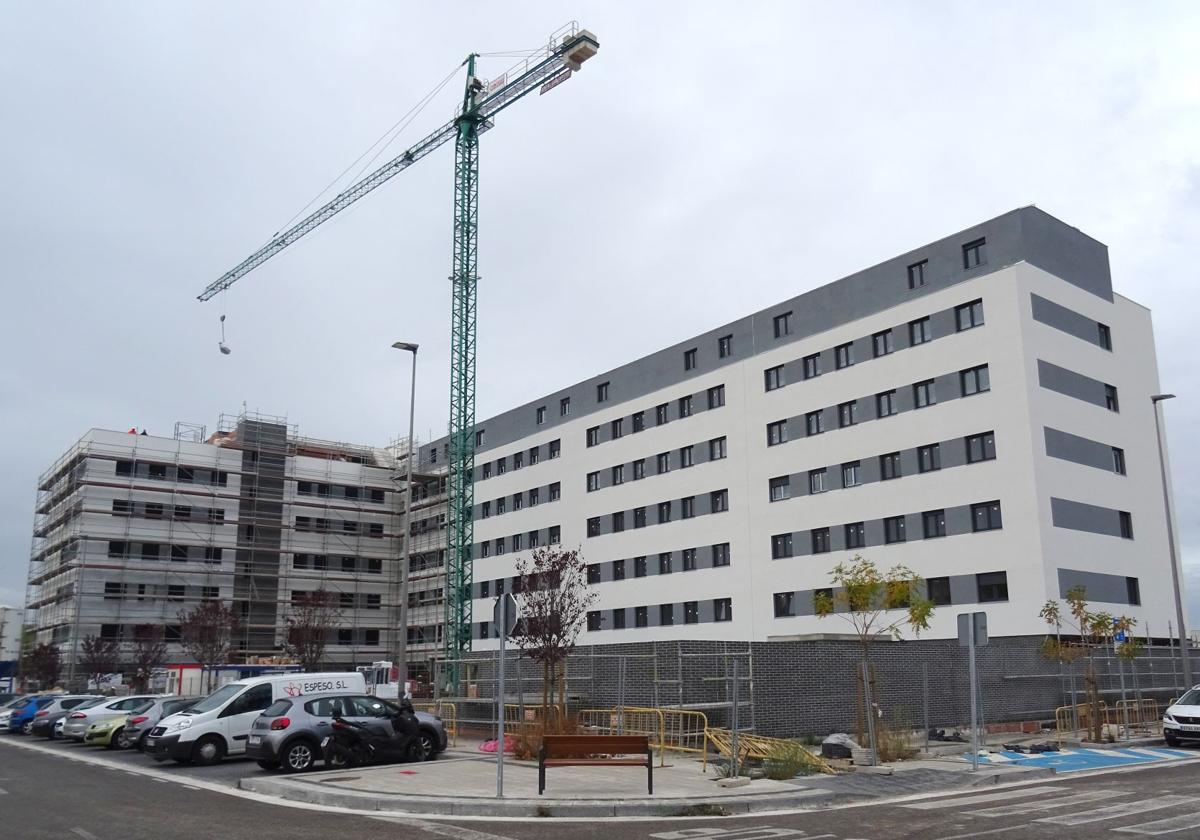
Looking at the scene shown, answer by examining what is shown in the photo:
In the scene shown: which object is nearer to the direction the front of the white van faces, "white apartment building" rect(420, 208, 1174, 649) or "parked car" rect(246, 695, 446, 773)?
the parked car

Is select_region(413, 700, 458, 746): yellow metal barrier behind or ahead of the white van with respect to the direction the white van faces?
behind

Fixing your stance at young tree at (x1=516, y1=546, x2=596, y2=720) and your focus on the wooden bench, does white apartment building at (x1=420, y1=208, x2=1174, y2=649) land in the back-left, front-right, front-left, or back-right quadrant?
back-left

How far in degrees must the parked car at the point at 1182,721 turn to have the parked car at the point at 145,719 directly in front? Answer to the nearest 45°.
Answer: approximately 45° to its right
